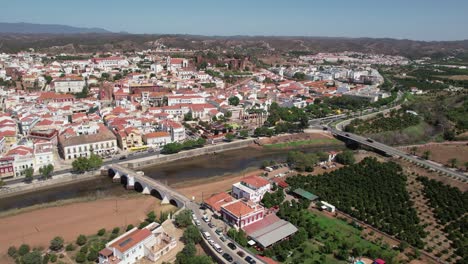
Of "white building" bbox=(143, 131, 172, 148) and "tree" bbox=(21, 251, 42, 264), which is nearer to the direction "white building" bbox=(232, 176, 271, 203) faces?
the tree

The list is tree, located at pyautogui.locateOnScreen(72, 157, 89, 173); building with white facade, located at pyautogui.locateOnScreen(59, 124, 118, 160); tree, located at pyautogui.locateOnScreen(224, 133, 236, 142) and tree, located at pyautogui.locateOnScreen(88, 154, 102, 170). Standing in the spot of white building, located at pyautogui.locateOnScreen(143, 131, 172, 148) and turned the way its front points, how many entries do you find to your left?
1

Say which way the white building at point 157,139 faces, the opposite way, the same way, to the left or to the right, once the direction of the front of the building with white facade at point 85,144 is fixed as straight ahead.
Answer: the same way

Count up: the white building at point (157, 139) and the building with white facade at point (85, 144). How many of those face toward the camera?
2

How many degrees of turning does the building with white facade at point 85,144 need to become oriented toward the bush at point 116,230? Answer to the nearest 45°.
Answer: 0° — it already faces it

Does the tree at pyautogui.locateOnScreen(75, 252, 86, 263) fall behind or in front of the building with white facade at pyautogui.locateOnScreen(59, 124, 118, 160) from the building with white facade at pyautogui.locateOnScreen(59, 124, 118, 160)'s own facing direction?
in front

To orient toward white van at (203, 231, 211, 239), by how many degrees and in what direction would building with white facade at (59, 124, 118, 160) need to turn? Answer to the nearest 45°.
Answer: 0° — it already faces it

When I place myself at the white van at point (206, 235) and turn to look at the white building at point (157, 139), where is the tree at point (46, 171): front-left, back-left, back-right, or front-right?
front-left

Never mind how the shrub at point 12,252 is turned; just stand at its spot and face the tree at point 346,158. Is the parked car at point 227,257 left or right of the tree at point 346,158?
right

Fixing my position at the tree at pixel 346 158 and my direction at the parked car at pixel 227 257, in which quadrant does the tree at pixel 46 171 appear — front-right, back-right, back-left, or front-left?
front-right

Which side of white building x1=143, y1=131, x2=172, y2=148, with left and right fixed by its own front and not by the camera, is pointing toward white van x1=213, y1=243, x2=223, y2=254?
front

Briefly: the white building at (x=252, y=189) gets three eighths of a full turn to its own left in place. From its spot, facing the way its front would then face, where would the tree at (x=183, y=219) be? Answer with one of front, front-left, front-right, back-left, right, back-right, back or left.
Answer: back-right

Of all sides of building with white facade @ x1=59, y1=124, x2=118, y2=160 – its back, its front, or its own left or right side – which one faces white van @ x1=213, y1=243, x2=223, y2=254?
front

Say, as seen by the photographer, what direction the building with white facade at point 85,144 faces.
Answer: facing the viewer

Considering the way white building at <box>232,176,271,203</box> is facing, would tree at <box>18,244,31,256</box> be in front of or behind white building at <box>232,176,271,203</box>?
in front

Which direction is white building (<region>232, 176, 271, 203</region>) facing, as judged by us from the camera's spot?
facing the viewer and to the left of the viewer

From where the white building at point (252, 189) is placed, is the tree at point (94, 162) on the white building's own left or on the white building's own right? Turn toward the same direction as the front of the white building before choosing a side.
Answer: on the white building's own right
